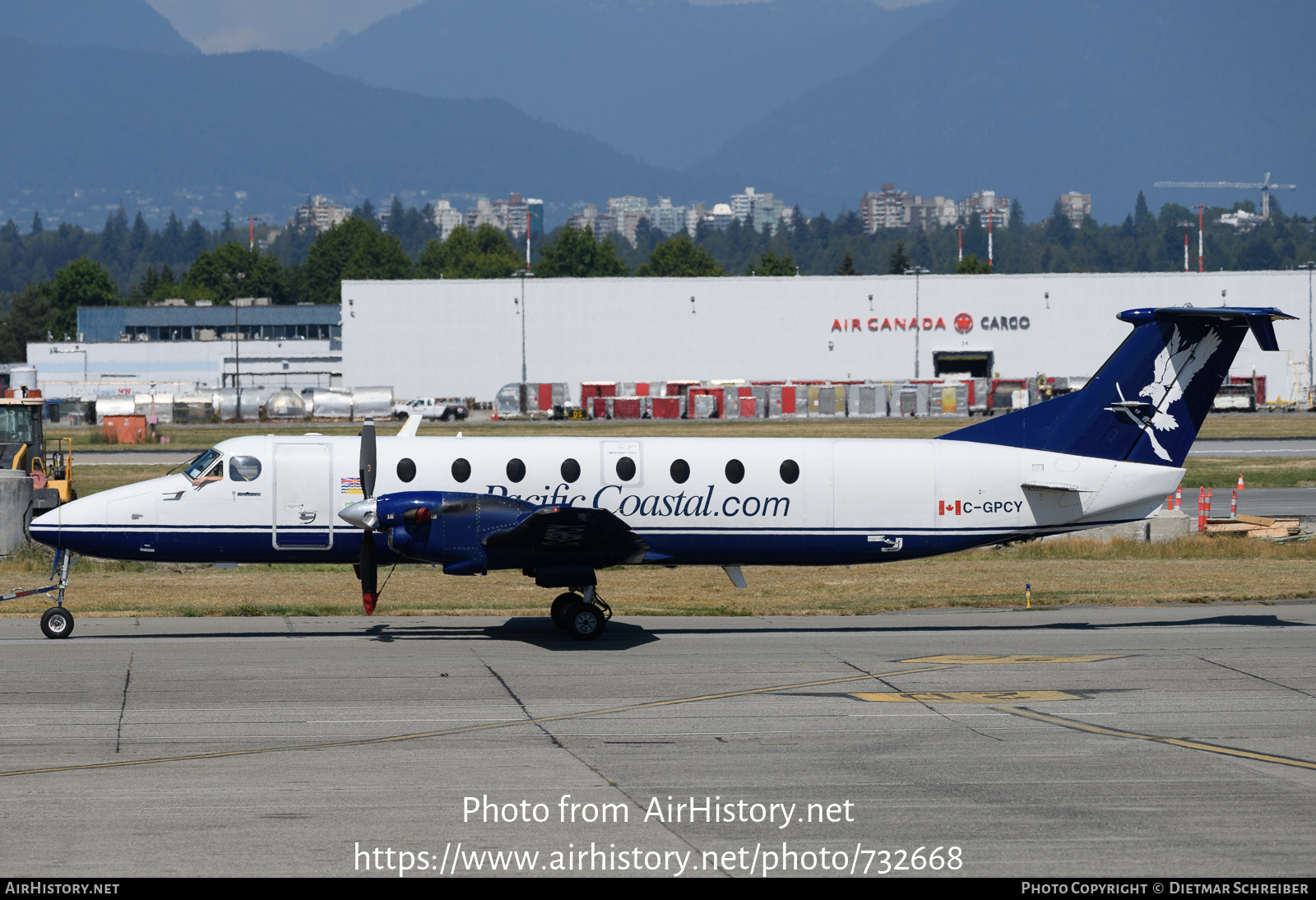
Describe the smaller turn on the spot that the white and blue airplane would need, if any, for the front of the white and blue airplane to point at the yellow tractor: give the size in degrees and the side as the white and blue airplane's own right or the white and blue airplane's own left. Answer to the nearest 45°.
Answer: approximately 45° to the white and blue airplane's own right

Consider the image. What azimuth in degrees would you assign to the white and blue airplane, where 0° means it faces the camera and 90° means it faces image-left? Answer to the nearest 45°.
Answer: approximately 90°
